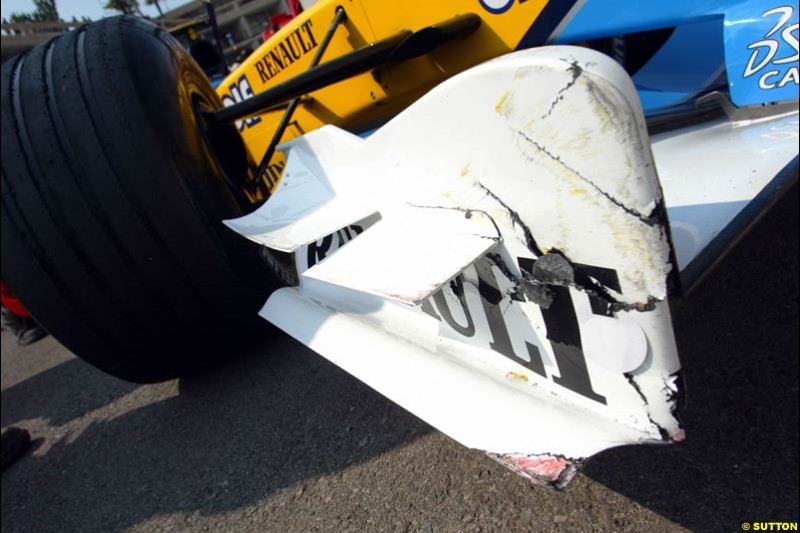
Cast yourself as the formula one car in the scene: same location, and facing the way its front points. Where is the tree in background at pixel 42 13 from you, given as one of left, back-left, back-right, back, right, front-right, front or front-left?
back

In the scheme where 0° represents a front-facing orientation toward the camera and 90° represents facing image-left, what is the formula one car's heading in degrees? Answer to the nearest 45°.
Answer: approximately 315°
